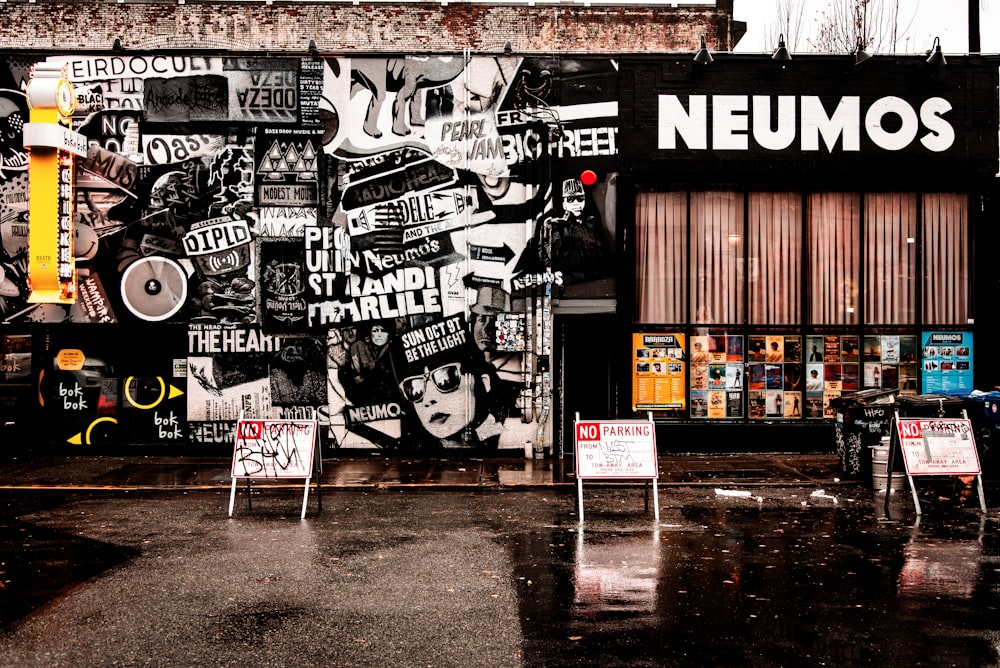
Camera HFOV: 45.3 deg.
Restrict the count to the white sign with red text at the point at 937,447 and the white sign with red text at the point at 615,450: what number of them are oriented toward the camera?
2

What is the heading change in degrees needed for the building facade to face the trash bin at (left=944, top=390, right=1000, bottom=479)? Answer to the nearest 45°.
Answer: approximately 90° to its left

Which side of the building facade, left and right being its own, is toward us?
front

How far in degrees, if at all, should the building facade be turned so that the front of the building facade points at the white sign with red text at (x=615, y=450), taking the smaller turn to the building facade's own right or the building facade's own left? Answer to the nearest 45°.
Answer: approximately 45° to the building facade's own left

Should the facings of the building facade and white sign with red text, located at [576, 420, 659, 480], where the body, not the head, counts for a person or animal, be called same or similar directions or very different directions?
same or similar directions

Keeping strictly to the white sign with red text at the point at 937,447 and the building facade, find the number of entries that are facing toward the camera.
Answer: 2

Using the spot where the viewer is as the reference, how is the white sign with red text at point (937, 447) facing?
facing the viewer

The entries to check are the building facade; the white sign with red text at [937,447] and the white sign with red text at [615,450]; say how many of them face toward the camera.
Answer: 3

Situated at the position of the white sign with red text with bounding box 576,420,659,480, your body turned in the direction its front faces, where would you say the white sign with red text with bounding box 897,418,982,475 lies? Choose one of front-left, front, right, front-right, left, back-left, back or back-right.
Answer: left

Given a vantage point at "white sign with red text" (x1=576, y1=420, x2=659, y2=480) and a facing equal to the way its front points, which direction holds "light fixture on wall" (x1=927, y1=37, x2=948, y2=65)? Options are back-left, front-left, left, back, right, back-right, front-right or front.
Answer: back-left
